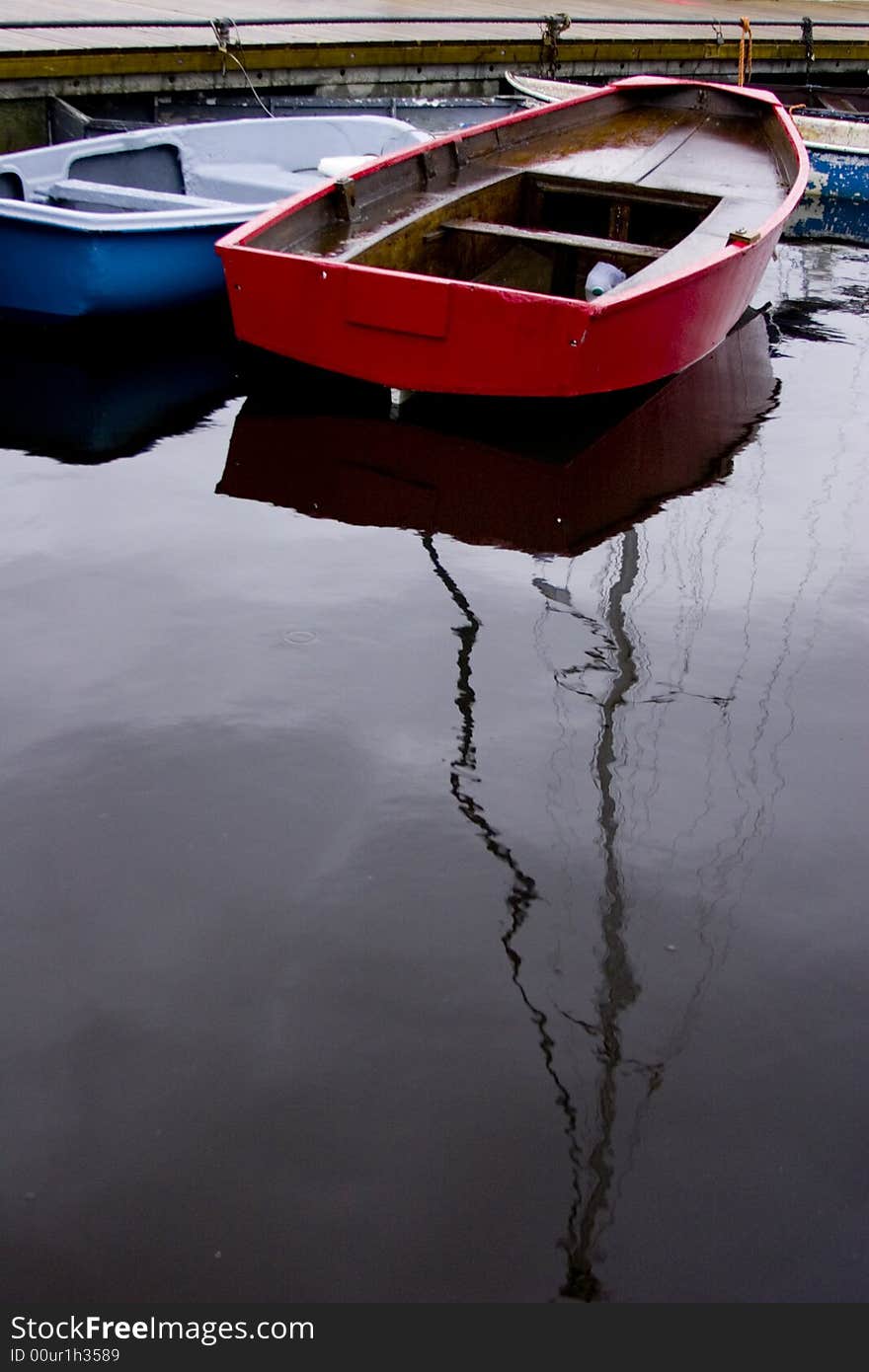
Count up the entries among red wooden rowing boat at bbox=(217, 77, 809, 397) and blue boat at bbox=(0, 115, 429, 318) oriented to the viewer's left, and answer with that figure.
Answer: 0

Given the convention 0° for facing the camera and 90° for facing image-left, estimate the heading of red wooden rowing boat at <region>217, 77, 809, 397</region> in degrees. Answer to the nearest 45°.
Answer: approximately 225°

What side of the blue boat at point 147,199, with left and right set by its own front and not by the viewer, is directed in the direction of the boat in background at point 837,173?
front

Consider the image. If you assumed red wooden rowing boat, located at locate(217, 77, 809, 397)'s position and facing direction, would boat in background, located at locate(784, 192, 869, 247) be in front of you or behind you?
in front

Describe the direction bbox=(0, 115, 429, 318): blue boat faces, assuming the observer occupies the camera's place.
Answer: facing away from the viewer and to the right of the viewer

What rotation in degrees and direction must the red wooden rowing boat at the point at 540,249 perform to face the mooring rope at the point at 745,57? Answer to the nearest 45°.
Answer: approximately 45° to its left
